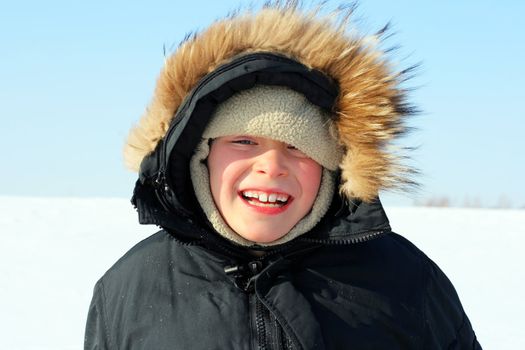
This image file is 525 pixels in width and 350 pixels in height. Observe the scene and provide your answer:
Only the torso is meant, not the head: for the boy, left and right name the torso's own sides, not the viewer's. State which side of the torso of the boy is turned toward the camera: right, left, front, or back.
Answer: front

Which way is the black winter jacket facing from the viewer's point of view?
toward the camera
